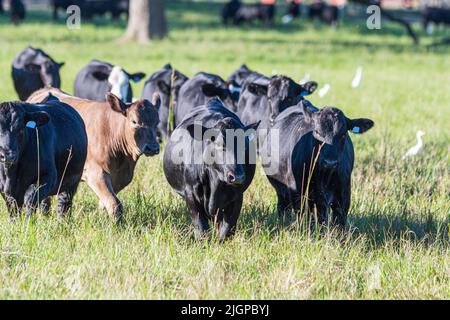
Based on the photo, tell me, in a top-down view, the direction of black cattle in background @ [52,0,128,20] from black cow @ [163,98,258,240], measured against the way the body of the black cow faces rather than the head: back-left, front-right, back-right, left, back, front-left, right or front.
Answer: back

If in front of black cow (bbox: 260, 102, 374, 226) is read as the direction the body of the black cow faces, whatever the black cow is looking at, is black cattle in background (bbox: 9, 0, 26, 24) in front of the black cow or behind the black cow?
behind

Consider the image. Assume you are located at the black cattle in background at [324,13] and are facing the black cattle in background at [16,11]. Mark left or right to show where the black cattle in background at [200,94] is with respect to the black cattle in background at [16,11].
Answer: left

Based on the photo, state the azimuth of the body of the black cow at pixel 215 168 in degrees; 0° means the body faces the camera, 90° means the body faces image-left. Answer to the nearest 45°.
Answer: approximately 0°

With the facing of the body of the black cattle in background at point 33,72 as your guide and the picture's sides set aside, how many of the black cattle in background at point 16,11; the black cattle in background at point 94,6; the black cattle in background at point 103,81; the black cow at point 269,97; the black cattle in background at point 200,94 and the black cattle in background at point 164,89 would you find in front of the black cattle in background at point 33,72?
4
